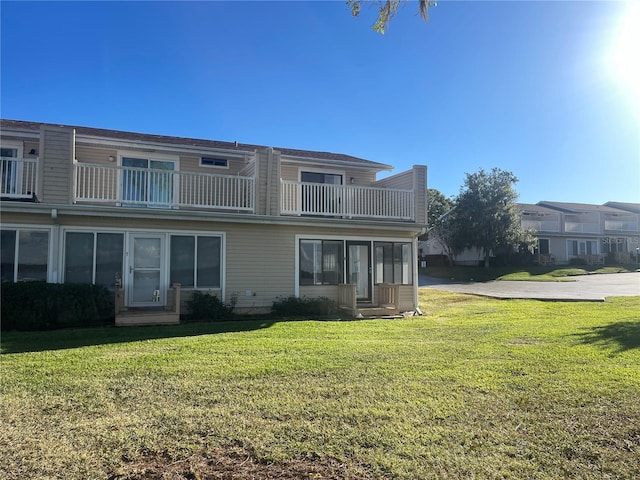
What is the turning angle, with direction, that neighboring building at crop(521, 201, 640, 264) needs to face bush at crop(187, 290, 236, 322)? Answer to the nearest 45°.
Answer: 0° — it already faces it

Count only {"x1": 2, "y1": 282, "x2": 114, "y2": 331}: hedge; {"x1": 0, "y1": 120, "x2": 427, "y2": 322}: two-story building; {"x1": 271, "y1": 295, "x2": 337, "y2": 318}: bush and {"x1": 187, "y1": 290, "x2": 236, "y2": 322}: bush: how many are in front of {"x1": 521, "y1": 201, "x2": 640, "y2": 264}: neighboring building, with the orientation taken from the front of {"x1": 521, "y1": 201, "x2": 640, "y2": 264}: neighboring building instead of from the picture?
4

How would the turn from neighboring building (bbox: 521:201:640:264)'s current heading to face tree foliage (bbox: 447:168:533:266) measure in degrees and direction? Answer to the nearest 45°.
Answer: approximately 45° to its right

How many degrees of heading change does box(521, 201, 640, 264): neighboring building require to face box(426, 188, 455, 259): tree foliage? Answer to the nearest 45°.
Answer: approximately 45° to its right

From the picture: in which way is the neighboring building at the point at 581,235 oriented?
toward the camera

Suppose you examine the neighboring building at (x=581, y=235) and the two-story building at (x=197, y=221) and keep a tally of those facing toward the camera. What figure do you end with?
2

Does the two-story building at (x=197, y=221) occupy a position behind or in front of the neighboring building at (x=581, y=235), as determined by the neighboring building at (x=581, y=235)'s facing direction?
in front

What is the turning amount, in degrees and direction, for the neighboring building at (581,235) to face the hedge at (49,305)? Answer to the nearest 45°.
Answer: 0° — it already faces it

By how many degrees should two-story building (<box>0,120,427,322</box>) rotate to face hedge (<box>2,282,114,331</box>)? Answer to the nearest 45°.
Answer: approximately 45° to its right

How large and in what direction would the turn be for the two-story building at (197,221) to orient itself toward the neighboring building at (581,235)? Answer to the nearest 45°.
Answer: approximately 135° to its left

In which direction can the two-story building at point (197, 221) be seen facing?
toward the camera

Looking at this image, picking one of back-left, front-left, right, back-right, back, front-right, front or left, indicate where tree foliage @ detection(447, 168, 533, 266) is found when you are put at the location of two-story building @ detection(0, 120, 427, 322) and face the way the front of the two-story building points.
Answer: back-left
